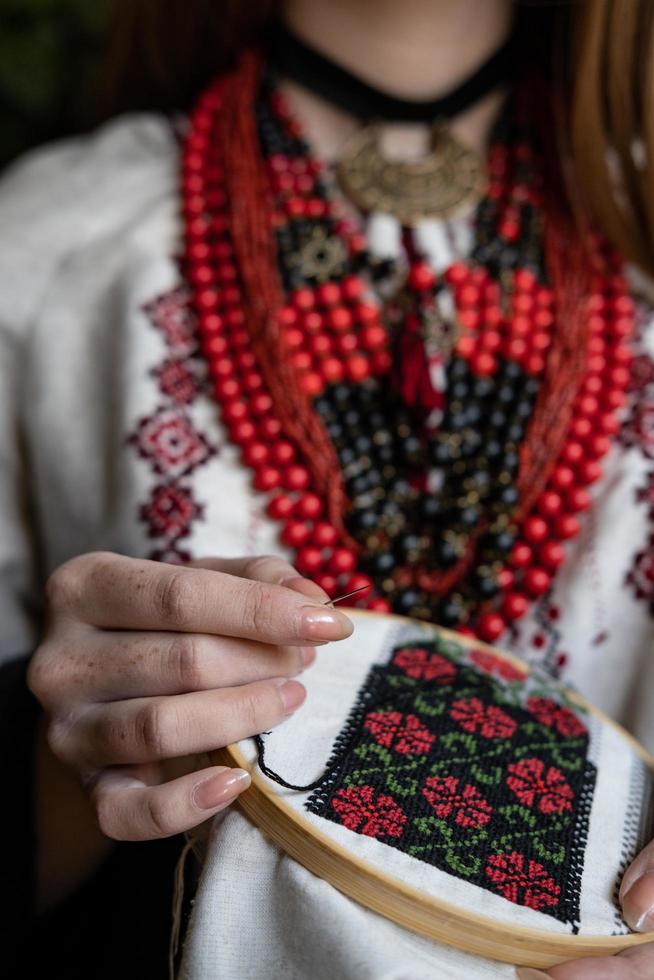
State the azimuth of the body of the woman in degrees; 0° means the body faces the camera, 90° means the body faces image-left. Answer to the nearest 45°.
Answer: approximately 0°
